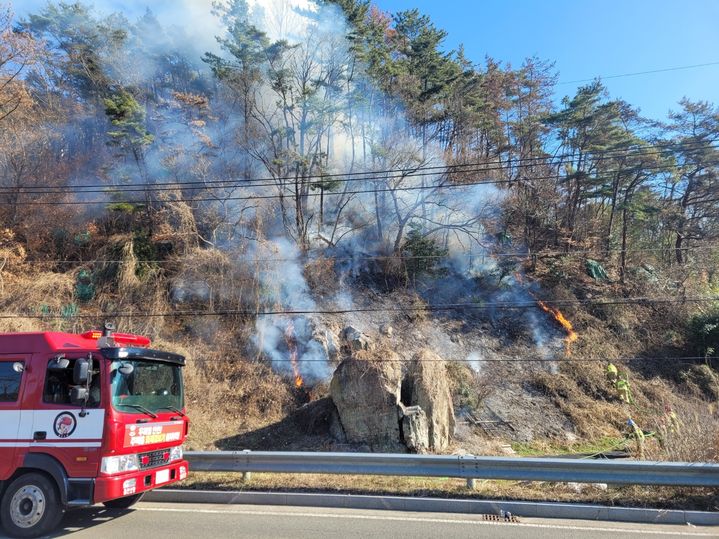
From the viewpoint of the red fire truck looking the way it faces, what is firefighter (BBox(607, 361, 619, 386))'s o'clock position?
The firefighter is roughly at 10 o'clock from the red fire truck.

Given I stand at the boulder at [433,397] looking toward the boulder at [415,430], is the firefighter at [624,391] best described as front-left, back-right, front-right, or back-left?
back-left

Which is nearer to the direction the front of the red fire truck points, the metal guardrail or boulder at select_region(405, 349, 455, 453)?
the metal guardrail

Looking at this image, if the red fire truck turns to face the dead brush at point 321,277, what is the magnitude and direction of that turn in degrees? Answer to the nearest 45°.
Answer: approximately 90° to its left

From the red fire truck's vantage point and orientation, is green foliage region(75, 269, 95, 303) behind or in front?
behind

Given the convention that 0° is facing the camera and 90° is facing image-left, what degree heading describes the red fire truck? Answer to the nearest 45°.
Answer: approximately 315°

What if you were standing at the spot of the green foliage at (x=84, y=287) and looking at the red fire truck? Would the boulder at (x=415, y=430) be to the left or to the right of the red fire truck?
left

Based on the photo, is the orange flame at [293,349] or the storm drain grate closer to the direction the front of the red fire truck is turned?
the storm drain grate

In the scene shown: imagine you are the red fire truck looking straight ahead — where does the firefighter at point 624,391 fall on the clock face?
The firefighter is roughly at 10 o'clock from the red fire truck.

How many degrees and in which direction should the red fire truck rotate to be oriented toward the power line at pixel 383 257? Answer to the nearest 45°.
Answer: approximately 90° to its left

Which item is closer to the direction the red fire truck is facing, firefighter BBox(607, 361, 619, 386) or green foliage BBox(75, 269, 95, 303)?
the firefighter

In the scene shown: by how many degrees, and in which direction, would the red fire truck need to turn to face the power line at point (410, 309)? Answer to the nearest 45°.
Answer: approximately 90° to its left
